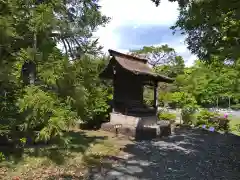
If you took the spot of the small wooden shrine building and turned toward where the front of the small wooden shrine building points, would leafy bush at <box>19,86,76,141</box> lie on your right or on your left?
on your right

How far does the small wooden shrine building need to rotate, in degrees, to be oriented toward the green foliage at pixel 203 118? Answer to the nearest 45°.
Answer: approximately 90° to its left

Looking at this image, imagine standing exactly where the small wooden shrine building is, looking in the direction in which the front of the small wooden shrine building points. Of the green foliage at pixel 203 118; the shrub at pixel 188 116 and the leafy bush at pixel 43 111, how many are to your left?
2

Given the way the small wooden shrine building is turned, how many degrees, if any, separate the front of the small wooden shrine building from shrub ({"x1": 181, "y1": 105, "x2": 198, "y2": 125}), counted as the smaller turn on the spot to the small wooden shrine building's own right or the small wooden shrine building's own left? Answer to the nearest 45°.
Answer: approximately 90° to the small wooden shrine building's own left

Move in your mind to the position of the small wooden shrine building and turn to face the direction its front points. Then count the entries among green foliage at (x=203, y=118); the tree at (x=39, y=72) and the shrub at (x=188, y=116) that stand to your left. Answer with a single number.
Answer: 2

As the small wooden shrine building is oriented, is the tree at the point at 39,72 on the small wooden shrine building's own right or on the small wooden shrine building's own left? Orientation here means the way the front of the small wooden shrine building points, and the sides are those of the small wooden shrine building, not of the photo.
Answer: on the small wooden shrine building's own right

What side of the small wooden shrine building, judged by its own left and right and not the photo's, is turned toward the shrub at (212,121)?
left
